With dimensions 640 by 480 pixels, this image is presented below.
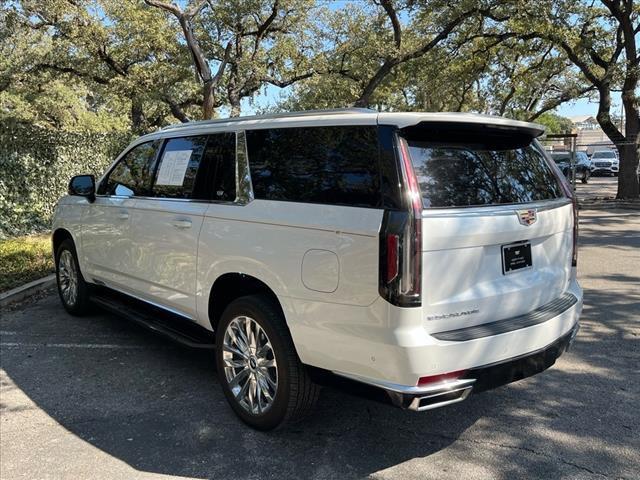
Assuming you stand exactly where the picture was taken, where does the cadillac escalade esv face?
facing away from the viewer and to the left of the viewer

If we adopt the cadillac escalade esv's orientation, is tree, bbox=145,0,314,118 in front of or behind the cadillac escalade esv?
in front

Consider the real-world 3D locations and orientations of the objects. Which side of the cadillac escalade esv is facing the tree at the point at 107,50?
front
